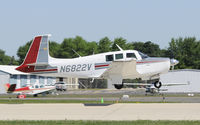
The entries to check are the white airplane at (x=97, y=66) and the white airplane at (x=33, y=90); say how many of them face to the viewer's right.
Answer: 2

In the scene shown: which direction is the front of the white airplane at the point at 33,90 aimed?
to the viewer's right

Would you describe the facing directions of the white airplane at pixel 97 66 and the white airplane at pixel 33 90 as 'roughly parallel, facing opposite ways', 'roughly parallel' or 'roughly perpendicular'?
roughly parallel

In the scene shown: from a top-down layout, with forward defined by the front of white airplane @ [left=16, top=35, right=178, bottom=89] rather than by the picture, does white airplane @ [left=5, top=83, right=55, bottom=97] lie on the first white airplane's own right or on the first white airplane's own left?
on the first white airplane's own left

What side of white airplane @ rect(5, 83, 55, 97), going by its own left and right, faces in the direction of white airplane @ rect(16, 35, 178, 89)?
right

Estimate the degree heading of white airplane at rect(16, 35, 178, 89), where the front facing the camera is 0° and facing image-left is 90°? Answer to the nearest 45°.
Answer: approximately 270°
